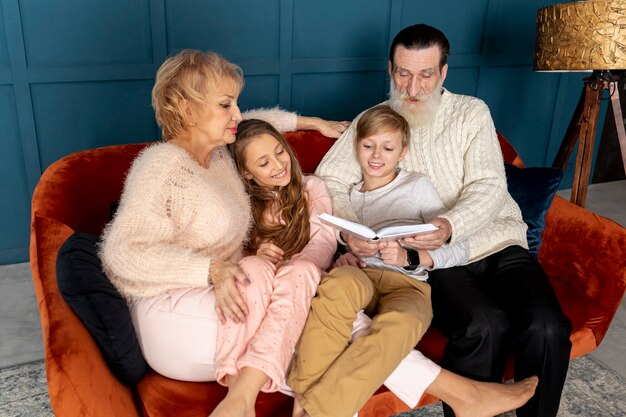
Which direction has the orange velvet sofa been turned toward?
toward the camera

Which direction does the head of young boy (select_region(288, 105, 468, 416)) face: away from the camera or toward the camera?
toward the camera

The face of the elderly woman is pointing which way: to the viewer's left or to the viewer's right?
to the viewer's right

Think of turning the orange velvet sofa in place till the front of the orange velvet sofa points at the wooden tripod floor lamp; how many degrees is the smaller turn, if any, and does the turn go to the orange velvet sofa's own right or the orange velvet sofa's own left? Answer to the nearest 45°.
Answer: approximately 135° to the orange velvet sofa's own left
